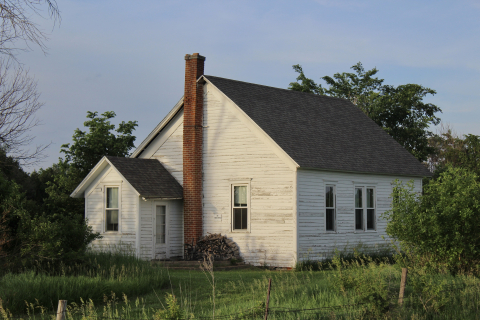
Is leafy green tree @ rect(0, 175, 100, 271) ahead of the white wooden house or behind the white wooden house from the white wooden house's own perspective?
ahead

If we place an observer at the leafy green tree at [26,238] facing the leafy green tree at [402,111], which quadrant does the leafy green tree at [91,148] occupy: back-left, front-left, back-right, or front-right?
front-left

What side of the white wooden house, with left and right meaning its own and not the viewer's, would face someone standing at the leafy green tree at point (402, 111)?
back

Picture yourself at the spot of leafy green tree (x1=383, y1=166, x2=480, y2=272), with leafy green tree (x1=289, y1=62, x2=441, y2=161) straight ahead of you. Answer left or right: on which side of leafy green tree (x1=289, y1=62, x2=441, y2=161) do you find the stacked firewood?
left

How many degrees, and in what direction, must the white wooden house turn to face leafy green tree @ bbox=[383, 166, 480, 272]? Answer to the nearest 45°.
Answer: approximately 90° to its left

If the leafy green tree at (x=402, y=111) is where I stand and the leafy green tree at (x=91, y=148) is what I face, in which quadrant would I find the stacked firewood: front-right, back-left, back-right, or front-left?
front-left

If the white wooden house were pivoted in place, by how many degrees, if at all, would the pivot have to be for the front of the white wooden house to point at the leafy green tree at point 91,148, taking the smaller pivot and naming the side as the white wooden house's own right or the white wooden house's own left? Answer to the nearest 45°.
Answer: approximately 90° to the white wooden house's own right

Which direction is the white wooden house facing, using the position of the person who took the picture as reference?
facing the viewer and to the left of the viewer
